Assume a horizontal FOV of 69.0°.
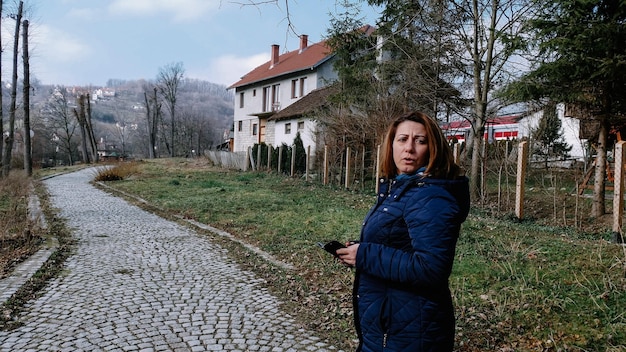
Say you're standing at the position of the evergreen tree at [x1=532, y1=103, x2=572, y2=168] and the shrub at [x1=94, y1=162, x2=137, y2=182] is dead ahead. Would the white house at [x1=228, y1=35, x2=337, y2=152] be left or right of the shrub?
right

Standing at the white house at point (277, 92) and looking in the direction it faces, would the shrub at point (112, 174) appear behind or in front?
in front

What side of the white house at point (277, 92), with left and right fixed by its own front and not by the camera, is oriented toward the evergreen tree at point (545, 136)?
left

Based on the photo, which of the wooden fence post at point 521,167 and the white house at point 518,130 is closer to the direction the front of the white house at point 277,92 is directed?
the wooden fence post

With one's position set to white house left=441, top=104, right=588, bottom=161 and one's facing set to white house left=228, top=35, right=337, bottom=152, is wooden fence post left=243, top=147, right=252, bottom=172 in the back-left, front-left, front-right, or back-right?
front-left

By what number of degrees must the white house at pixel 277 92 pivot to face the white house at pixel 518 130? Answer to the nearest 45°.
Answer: approximately 90° to its left

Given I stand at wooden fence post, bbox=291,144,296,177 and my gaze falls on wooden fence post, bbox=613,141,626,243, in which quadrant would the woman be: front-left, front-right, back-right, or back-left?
front-right

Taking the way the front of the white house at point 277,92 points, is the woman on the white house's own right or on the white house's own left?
on the white house's own left

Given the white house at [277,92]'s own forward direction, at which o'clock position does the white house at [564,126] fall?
the white house at [564,126] is roughly at 9 o'clock from the white house at [277,92].

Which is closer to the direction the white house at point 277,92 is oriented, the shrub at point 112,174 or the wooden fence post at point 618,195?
the shrub

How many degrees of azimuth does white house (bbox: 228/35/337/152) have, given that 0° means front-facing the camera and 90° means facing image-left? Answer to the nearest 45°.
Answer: approximately 45°

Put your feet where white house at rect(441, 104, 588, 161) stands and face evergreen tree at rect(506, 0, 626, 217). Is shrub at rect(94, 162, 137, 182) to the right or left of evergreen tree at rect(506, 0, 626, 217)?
right

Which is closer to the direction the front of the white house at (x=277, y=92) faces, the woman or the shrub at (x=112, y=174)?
the shrub

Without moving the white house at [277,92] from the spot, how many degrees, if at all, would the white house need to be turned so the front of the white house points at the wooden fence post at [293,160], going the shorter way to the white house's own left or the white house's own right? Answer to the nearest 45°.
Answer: approximately 45° to the white house's own left

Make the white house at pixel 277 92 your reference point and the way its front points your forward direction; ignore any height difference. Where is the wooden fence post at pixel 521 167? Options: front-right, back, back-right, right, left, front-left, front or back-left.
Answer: front-left

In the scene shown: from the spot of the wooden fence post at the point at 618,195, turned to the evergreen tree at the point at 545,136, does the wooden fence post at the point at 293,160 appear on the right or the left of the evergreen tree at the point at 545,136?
left

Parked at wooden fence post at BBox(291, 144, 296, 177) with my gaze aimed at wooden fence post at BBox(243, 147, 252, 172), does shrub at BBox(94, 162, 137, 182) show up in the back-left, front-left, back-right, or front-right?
front-left
